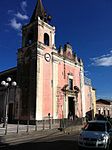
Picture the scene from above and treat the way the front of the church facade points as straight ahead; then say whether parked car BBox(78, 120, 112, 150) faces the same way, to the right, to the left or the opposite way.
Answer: to the right

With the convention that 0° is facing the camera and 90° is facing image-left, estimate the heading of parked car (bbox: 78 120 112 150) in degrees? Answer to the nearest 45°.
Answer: approximately 45°

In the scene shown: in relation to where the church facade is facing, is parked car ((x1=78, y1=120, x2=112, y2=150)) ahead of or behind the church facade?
ahead

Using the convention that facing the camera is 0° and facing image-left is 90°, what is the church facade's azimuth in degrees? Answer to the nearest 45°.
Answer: approximately 315°

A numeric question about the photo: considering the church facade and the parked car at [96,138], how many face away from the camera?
0

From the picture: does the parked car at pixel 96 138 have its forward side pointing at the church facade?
no
